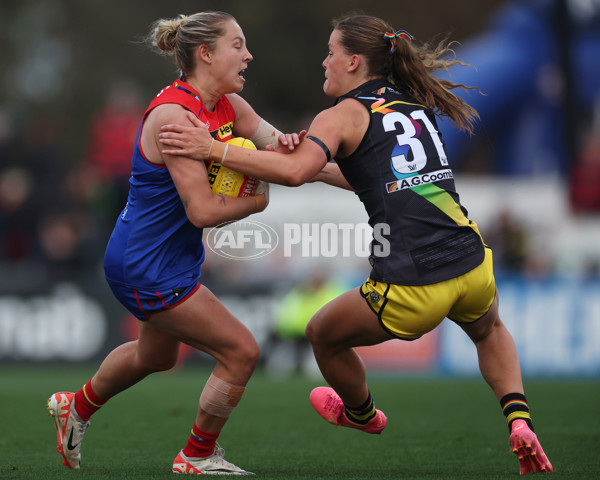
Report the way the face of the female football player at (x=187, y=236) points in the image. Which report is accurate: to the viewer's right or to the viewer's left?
to the viewer's right

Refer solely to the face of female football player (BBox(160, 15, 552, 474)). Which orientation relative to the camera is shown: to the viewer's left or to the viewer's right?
to the viewer's left

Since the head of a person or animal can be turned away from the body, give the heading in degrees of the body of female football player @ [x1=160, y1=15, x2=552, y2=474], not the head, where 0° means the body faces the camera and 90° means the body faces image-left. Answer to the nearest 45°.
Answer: approximately 135°

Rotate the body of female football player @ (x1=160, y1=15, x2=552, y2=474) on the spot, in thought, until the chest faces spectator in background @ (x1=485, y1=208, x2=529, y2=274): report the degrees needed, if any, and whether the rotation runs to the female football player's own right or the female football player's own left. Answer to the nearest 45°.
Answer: approximately 45° to the female football player's own right

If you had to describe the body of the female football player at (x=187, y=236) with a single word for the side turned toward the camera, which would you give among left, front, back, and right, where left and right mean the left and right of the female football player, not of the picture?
right

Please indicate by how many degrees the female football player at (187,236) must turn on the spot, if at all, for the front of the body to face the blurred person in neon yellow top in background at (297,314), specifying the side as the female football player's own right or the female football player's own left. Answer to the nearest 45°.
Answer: approximately 90° to the female football player's own left

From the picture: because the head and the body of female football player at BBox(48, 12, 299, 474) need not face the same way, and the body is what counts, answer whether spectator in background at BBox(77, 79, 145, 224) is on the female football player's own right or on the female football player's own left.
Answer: on the female football player's own left
